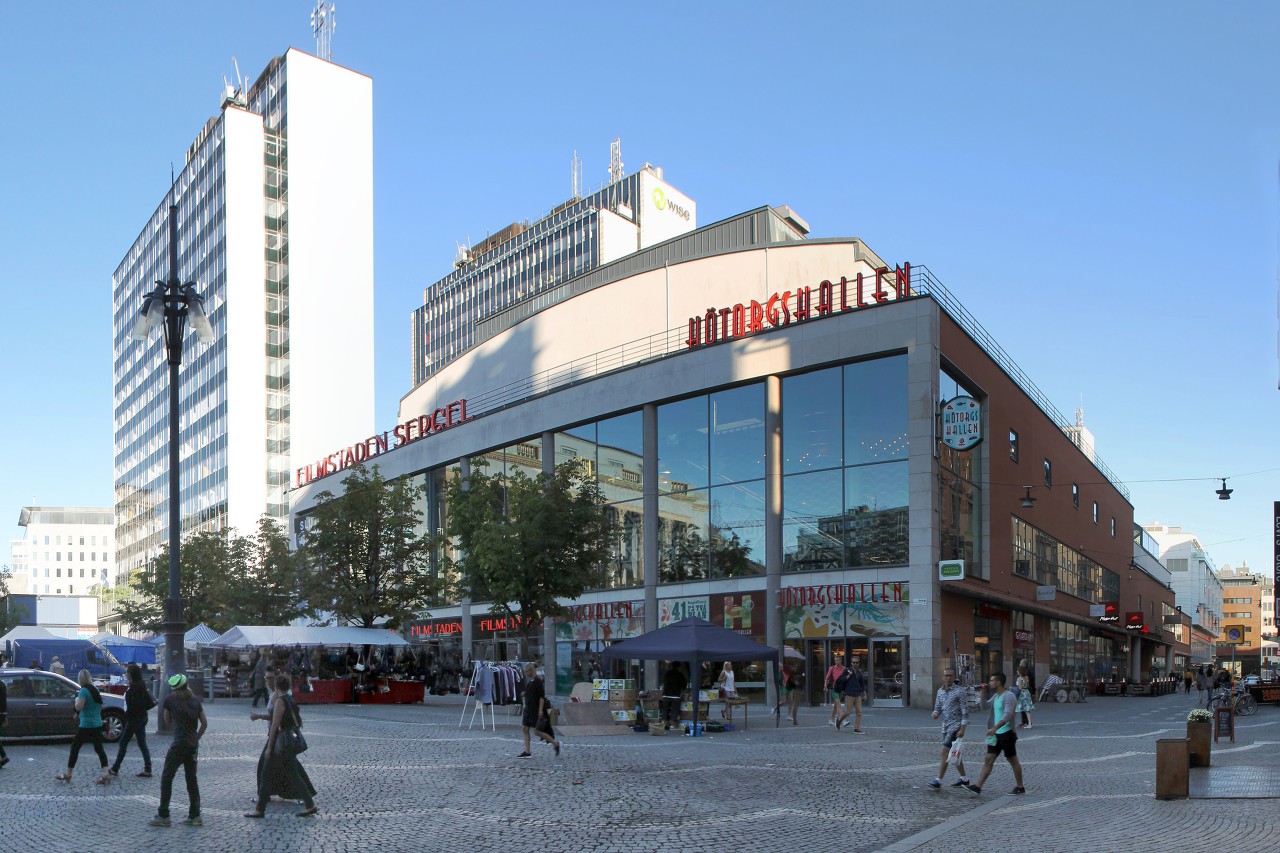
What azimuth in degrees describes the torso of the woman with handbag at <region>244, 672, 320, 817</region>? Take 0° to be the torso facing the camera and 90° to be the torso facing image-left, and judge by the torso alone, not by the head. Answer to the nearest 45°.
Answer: approximately 90°

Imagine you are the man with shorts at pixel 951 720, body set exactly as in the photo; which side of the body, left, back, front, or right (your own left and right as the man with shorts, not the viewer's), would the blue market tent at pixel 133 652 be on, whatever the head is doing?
right

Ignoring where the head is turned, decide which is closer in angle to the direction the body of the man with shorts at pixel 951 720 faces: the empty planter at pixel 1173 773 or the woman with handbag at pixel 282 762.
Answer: the woman with handbag

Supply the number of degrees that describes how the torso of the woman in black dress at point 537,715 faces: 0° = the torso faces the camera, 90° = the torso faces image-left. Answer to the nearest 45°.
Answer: approximately 90°

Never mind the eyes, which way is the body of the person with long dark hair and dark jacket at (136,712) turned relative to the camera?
to the viewer's left

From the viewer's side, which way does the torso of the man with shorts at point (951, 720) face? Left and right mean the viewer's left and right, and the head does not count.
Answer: facing the viewer and to the left of the viewer

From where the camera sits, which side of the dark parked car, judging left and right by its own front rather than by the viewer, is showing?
right

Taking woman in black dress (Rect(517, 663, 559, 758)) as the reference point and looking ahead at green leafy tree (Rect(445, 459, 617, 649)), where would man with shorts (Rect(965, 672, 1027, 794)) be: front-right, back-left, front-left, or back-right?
back-right

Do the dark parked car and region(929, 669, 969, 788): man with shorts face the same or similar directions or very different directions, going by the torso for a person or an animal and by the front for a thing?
very different directions

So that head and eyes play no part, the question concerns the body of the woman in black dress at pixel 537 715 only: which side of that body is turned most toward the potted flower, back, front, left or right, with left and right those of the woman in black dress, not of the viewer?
back
